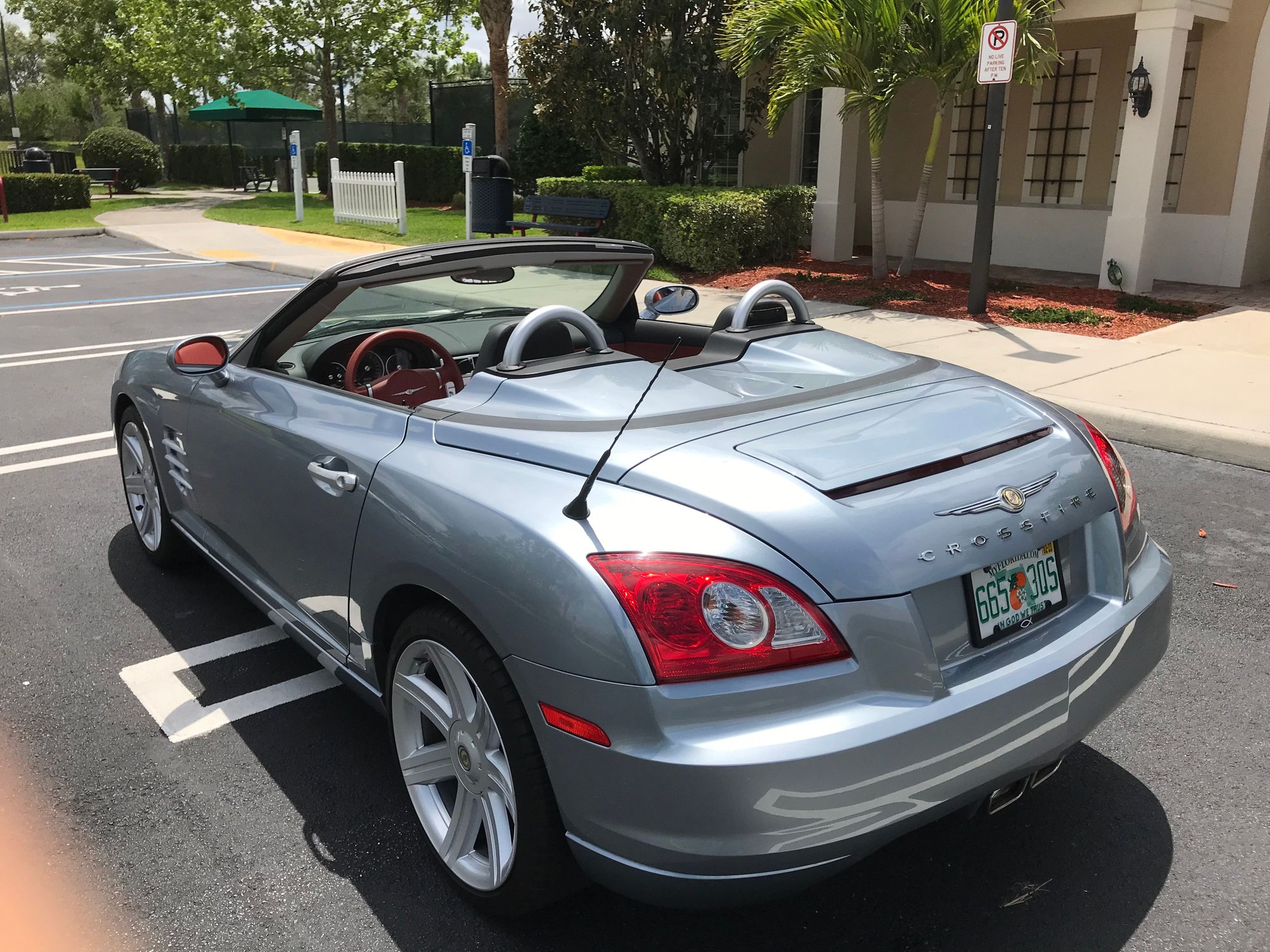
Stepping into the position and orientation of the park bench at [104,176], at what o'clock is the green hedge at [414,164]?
The green hedge is roughly at 9 o'clock from the park bench.

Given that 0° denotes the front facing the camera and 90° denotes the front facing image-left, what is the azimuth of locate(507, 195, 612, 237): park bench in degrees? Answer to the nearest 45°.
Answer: approximately 45°

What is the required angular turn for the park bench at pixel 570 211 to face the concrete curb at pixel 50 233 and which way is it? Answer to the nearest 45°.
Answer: approximately 90° to its right

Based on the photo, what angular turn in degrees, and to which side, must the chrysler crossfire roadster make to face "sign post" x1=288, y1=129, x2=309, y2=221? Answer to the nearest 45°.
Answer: approximately 45° to its right

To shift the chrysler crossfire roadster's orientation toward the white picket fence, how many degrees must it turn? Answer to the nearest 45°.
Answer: approximately 45° to its right

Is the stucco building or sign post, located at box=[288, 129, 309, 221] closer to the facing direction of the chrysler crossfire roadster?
the sign post

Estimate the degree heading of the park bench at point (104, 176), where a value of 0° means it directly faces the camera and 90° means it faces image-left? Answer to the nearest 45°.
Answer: approximately 45°

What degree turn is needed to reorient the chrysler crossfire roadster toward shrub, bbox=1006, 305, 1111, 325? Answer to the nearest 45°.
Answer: approximately 90° to its right

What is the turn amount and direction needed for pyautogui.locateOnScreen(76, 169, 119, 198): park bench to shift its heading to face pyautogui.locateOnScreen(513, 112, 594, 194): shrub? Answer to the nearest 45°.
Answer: approximately 90° to its left

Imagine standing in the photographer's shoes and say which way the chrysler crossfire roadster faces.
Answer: facing away from the viewer and to the left of the viewer

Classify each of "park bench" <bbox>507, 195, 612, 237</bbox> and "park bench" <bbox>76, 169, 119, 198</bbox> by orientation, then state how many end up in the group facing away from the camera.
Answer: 0

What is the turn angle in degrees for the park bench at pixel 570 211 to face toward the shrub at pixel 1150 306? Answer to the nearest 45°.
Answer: approximately 90° to its left

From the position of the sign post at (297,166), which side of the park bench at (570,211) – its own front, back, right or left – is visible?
right

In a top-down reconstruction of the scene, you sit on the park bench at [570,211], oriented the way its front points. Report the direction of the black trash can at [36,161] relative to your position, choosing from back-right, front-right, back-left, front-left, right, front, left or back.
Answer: right

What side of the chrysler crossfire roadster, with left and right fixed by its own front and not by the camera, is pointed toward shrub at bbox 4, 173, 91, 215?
front
